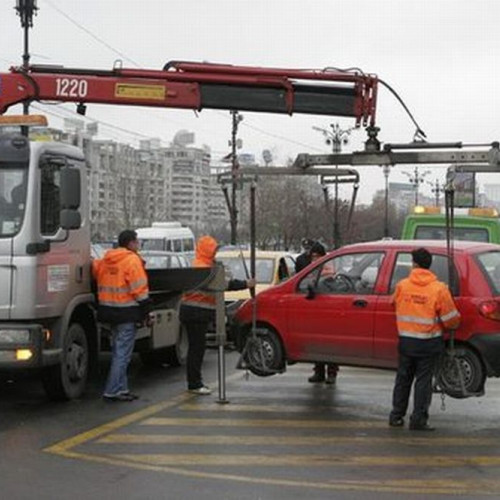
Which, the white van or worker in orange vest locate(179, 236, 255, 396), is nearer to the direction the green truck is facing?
the worker in orange vest

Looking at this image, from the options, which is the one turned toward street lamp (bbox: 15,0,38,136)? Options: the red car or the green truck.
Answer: the red car

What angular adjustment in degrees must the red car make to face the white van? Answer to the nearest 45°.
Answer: approximately 45° to its right

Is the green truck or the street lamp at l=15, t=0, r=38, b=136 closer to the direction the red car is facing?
the street lamp

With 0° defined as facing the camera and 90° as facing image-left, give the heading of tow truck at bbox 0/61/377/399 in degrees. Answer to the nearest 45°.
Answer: approximately 45°

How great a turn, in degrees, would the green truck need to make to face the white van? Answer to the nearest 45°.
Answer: approximately 135° to its right

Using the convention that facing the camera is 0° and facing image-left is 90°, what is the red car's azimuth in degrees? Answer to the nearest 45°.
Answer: approximately 135°

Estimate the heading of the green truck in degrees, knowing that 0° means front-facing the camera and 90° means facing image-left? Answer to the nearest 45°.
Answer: approximately 0°

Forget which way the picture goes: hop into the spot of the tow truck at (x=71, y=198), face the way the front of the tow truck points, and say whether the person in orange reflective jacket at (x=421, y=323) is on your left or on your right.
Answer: on your left
